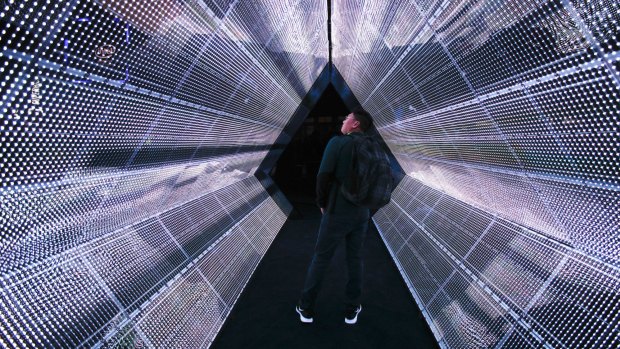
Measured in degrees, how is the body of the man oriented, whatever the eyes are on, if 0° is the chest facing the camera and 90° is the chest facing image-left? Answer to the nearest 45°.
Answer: approximately 135°
